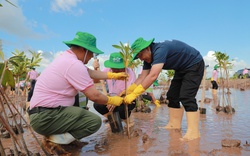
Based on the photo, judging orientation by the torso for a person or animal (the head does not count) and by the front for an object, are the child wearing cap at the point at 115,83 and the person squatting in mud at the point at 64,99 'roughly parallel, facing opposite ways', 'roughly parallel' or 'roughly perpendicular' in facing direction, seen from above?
roughly perpendicular

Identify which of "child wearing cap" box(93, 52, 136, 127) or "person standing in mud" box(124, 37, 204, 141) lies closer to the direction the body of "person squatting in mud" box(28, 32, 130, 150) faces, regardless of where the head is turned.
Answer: the person standing in mud

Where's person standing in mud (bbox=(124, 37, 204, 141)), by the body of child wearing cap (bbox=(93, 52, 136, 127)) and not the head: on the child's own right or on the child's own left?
on the child's own left

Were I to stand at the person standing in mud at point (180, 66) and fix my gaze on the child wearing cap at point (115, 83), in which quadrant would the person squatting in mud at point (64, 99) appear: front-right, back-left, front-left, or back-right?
front-left

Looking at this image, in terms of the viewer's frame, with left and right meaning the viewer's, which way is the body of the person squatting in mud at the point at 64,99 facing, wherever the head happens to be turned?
facing to the right of the viewer

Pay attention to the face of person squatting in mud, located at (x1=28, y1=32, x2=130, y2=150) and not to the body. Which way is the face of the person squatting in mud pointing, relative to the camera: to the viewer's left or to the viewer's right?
to the viewer's right

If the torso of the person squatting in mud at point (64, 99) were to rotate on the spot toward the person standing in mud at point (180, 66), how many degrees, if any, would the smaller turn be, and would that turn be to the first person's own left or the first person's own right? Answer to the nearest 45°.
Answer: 0° — they already face them

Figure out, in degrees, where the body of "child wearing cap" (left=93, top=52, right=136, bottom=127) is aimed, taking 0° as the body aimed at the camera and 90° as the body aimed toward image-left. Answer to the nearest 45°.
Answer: approximately 0°

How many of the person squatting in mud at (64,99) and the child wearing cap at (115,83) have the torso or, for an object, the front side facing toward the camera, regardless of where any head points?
1

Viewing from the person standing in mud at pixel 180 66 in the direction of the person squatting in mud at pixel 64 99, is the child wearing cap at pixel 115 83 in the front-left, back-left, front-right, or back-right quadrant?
front-right
